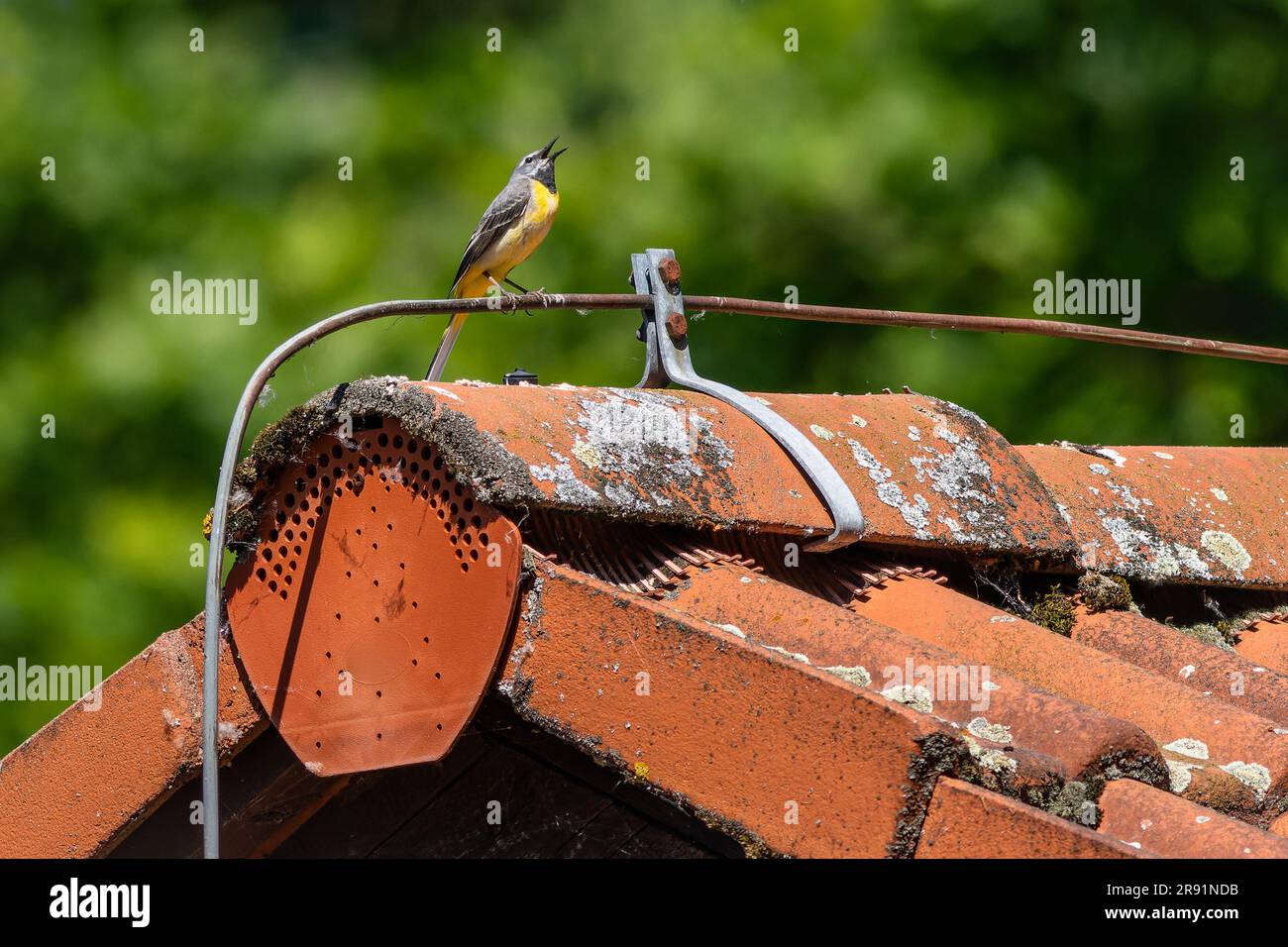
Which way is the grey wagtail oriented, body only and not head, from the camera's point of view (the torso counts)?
to the viewer's right
